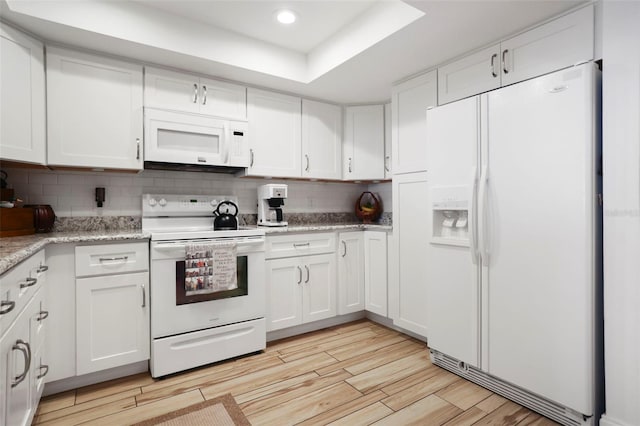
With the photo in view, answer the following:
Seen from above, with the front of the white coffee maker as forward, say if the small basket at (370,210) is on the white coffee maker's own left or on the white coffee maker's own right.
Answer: on the white coffee maker's own left

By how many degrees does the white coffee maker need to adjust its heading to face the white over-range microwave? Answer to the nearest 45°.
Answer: approximately 90° to its right

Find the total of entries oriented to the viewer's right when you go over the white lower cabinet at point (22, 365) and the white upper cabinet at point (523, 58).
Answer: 1

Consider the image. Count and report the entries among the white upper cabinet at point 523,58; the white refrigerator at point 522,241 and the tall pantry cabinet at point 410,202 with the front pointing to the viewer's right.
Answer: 0

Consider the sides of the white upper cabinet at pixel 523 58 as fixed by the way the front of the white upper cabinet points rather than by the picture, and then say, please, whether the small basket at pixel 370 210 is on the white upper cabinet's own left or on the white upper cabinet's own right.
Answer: on the white upper cabinet's own right

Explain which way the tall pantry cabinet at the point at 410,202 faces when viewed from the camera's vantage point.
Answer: facing the viewer and to the left of the viewer

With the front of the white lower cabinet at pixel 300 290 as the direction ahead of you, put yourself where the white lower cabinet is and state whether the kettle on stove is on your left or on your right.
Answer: on your right

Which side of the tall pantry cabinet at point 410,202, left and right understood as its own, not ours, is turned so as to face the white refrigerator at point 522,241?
left

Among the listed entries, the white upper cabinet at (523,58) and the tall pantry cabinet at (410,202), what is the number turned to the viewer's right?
0

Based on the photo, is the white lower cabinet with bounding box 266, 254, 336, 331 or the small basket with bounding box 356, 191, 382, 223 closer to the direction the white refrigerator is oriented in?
the white lower cabinet

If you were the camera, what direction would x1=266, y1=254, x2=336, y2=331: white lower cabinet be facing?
facing the viewer and to the right of the viewer

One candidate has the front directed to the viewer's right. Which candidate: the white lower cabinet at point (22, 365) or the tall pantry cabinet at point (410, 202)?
the white lower cabinet

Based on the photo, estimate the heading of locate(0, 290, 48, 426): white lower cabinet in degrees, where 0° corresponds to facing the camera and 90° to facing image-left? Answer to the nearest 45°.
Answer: approximately 270°
